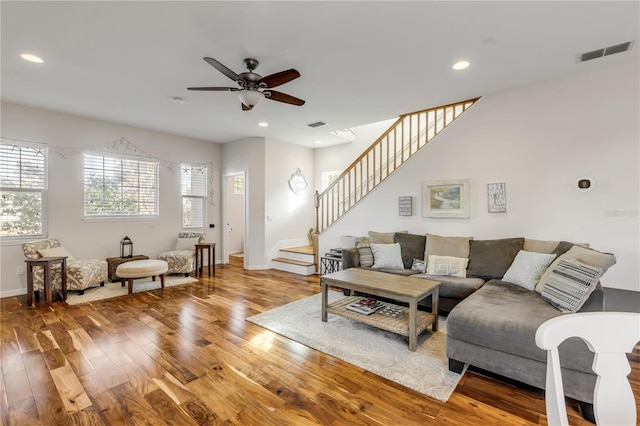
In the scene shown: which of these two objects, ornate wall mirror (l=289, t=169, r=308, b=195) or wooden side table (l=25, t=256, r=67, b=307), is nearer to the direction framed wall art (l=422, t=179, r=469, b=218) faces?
the wooden side table

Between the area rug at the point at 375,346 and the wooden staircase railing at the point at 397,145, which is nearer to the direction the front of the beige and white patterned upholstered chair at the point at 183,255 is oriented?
the area rug

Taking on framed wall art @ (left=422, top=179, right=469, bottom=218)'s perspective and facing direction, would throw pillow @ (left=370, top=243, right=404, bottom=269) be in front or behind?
in front

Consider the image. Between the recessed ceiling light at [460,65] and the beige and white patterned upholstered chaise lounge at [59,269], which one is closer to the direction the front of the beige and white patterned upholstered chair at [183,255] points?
the beige and white patterned upholstered chaise lounge

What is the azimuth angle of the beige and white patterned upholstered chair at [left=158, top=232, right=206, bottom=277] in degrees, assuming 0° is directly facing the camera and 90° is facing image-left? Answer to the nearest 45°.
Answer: approximately 45°

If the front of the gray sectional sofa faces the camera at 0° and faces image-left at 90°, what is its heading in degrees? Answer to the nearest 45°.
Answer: approximately 45°

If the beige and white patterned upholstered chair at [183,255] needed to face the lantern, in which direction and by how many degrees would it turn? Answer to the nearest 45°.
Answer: approximately 45° to its right
